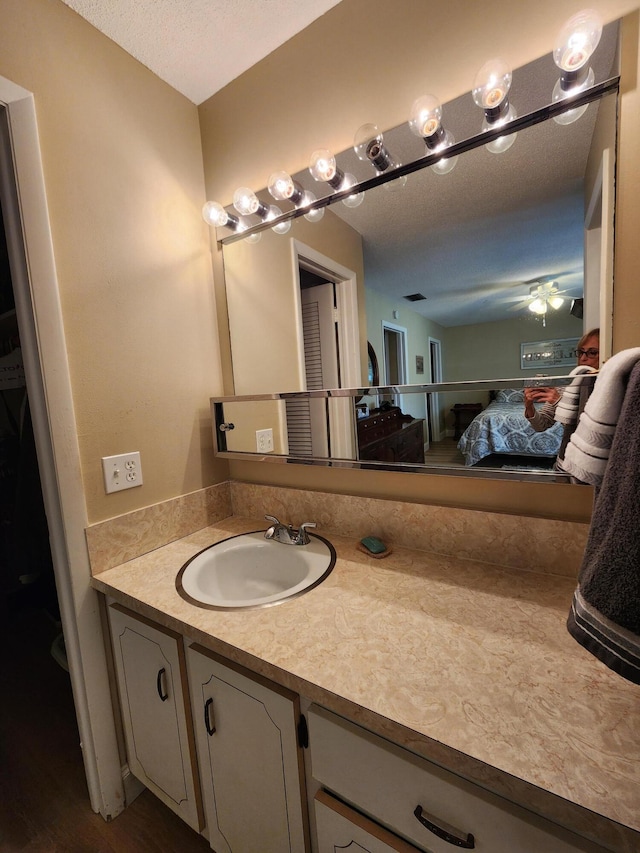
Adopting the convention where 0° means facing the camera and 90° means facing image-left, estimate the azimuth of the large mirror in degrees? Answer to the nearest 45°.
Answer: approximately 45°
